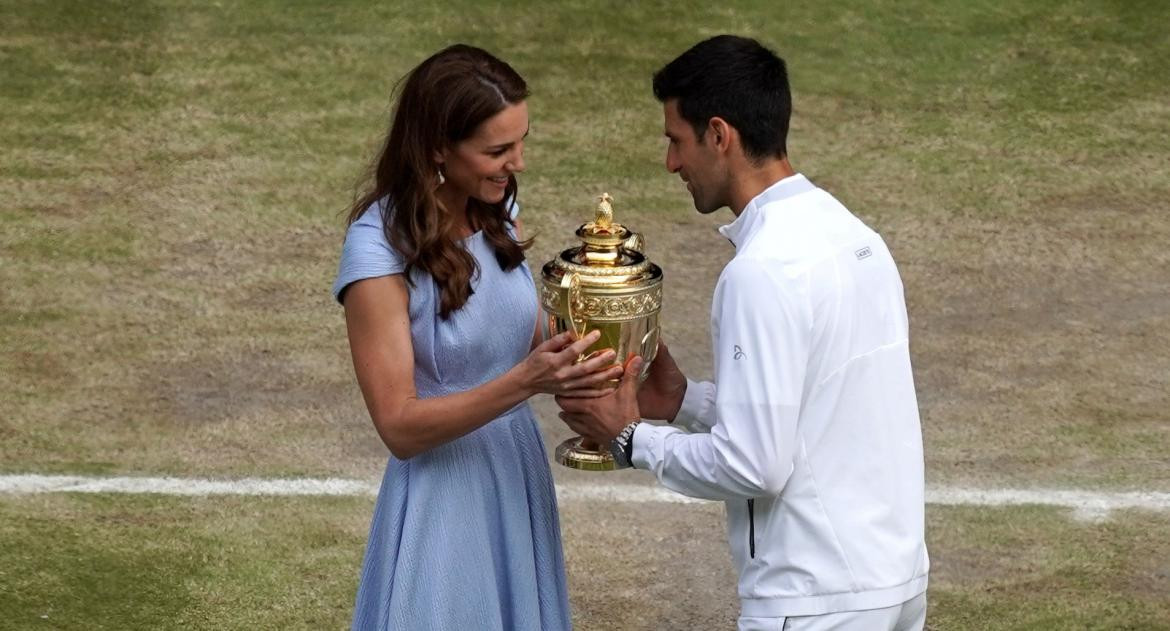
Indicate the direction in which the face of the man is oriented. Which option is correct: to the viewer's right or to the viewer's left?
to the viewer's left

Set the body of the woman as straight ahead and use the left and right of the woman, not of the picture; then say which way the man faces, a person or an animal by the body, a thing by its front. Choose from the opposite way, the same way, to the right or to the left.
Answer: the opposite way

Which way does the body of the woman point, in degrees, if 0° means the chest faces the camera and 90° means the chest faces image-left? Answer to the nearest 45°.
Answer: approximately 315°

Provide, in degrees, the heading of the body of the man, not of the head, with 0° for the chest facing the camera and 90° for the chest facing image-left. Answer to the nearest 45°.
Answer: approximately 135°

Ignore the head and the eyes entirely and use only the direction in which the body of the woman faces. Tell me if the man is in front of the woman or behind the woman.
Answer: in front
